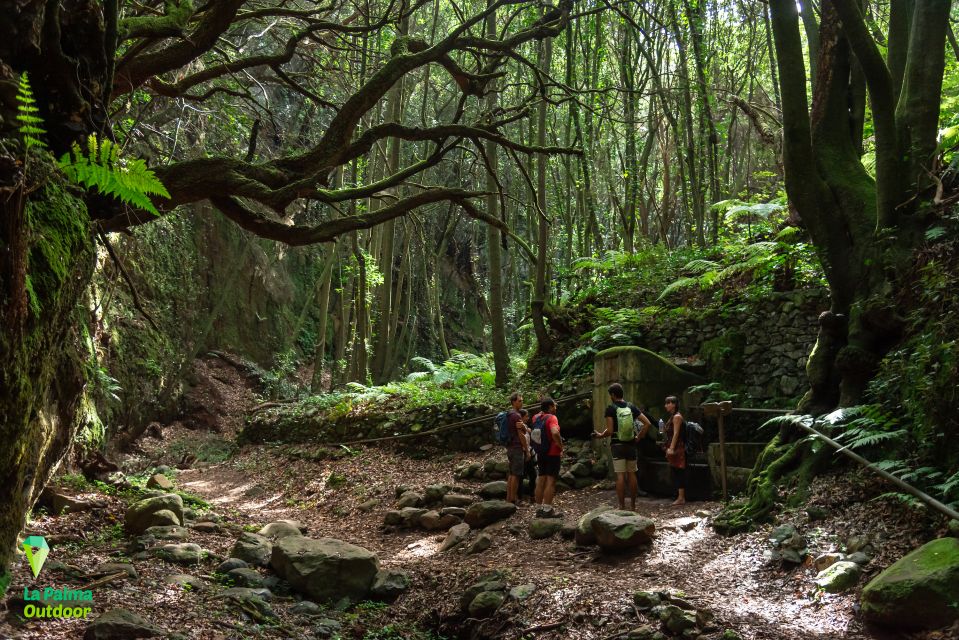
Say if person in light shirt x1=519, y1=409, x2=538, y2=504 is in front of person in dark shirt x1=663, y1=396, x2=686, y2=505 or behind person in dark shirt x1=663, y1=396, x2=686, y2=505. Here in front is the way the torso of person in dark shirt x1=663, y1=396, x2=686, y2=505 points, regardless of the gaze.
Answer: in front

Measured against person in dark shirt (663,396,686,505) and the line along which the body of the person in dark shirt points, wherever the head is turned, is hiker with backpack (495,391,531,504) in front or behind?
in front

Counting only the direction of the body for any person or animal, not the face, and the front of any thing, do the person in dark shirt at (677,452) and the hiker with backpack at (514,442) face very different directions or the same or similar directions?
very different directions

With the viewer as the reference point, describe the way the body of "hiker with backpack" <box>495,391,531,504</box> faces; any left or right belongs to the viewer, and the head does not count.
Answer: facing to the right of the viewer

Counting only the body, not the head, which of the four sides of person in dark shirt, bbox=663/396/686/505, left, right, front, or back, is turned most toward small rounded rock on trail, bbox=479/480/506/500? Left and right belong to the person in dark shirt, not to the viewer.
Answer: front

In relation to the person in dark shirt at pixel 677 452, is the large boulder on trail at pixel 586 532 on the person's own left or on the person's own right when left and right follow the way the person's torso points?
on the person's own left

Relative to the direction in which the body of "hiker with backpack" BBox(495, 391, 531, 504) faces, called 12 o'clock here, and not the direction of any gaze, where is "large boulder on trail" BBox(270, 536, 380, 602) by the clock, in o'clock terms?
The large boulder on trail is roughly at 4 o'clock from the hiker with backpack.

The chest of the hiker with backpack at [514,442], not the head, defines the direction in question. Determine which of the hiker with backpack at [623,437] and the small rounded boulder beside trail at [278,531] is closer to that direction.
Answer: the hiker with backpack

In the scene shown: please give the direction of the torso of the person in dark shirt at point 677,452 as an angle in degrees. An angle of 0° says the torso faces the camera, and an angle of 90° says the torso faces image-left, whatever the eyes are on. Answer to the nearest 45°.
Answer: approximately 90°

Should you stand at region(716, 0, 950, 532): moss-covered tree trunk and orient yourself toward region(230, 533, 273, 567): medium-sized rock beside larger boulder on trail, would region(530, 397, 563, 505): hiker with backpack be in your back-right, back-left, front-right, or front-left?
front-right

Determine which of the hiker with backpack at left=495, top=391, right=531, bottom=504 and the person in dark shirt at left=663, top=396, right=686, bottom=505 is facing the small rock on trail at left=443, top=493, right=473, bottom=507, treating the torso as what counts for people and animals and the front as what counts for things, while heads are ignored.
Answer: the person in dark shirt
